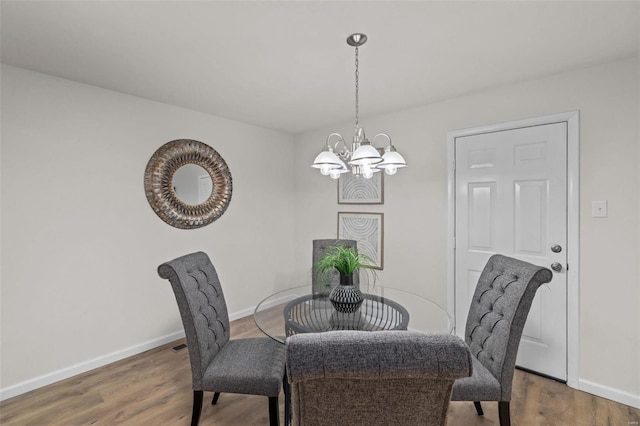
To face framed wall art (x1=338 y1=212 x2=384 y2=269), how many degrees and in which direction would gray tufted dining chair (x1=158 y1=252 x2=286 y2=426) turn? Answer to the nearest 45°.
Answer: approximately 45° to its left

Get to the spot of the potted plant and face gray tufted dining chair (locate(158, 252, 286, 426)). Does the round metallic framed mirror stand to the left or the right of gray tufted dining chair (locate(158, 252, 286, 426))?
right

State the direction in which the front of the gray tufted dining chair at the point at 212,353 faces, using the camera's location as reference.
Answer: facing to the right of the viewer

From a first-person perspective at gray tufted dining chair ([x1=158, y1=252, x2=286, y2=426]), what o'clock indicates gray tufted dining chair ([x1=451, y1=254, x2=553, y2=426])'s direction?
gray tufted dining chair ([x1=451, y1=254, x2=553, y2=426]) is roughly at 1 o'clock from gray tufted dining chair ([x1=158, y1=252, x2=286, y2=426]).

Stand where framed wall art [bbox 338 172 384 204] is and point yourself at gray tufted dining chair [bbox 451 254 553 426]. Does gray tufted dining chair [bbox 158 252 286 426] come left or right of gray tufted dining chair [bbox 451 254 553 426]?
right

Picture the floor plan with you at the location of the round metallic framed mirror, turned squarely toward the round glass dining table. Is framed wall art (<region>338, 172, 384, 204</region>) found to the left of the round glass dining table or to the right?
left

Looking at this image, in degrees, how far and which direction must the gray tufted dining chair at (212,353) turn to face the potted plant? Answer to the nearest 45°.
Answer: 0° — it already faces it

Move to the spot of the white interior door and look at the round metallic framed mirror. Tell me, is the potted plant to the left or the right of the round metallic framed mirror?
left

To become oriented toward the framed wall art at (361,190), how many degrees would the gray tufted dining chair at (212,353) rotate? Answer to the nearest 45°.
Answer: approximately 45° to its left

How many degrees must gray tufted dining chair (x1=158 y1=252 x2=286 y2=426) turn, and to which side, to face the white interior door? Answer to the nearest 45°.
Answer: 0° — it already faces it

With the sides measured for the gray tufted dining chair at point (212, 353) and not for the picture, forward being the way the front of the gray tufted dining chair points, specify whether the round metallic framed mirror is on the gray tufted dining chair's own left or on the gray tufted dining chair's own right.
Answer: on the gray tufted dining chair's own left
